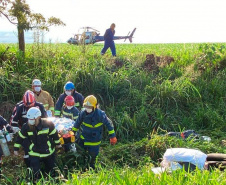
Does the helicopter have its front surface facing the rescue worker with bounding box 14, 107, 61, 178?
no

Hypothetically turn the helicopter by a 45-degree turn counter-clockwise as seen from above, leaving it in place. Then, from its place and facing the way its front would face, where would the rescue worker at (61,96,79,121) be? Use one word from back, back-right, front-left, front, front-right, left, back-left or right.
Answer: front-left

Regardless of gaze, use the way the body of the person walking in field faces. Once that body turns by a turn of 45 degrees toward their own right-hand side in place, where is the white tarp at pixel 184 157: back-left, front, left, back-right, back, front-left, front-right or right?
front-right

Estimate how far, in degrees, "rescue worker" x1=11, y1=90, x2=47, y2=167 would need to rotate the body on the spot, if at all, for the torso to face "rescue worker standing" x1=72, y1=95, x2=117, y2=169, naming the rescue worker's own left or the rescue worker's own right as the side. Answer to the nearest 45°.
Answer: approximately 45° to the rescue worker's own left

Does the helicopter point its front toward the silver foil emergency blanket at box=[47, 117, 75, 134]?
no

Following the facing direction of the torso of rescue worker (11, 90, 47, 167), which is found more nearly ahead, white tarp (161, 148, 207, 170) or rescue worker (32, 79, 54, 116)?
the white tarp

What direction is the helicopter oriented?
to the viewer's left

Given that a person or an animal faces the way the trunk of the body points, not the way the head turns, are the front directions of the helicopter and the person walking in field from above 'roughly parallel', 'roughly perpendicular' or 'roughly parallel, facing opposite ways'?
roughly parallel, facing opposite ways

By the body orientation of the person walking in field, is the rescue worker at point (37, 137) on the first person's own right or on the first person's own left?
on the first person's own right

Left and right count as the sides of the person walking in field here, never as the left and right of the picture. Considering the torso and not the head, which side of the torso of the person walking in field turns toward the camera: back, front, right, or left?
right

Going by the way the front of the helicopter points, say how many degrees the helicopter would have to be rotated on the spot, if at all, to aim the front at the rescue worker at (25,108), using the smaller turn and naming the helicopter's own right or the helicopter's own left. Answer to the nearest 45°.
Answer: approximately 90° to the helicopter's own left

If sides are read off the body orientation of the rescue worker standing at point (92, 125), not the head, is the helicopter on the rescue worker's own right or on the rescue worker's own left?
on the rescue worker's own right

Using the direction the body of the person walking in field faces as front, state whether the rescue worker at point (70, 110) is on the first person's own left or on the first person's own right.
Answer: on the first person's own right
